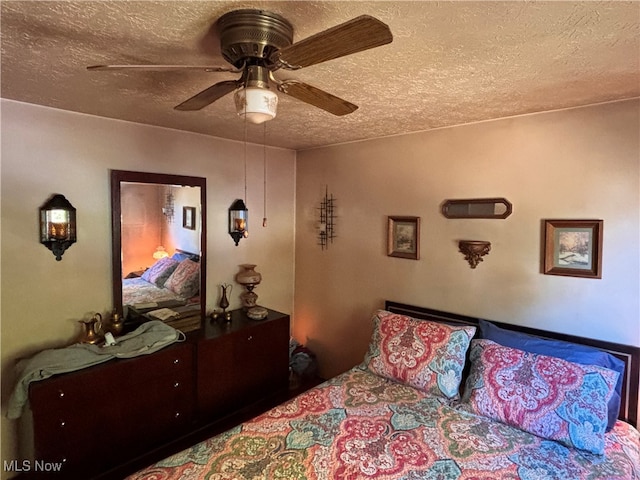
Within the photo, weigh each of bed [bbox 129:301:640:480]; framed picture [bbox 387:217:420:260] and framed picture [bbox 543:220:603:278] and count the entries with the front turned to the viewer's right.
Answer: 0

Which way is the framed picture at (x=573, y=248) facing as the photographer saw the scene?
facing the viewer and to the left of the viewer

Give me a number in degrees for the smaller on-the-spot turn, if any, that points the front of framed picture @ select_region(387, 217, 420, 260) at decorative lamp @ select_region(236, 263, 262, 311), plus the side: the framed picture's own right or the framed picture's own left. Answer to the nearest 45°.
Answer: approximately 45° to the framed picture's own right

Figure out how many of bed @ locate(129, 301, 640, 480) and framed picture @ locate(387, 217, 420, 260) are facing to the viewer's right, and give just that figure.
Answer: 0

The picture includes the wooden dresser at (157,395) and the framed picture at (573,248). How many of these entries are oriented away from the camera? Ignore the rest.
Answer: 0

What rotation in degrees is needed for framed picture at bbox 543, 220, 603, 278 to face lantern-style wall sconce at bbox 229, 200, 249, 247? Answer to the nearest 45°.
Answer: approximately 45° to its right

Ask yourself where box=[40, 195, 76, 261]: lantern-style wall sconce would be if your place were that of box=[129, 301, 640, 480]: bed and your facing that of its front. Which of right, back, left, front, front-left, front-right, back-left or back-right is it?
front-right

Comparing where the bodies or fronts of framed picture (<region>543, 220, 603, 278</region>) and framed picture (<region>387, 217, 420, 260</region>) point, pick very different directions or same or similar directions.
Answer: same or similar directions

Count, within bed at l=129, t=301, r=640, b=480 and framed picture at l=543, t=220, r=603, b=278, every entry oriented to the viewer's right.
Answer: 0

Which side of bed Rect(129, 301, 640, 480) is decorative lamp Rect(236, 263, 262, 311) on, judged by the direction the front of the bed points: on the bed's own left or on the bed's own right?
on the bed's own right

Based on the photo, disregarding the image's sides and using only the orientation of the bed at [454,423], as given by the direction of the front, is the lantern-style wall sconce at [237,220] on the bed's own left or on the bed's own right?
on the bed's own right

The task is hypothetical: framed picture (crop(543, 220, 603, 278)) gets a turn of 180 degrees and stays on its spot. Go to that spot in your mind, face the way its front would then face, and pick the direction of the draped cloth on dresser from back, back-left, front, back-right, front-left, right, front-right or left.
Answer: back

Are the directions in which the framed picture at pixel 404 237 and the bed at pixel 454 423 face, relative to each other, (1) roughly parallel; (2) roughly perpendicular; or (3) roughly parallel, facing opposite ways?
roughly parallel

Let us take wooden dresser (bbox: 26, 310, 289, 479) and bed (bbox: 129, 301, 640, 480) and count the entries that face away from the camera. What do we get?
0
